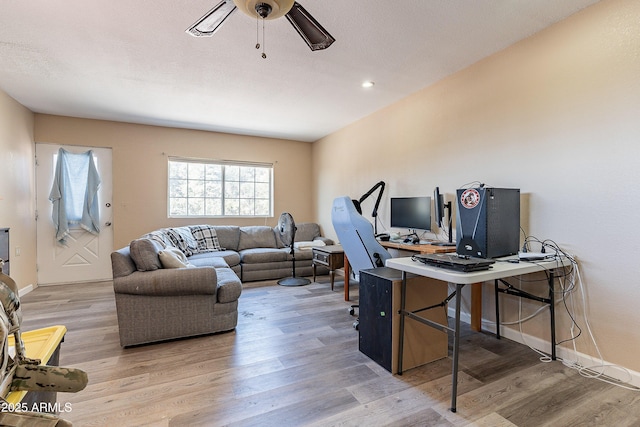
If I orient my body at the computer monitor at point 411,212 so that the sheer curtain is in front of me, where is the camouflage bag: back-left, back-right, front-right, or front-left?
front-left

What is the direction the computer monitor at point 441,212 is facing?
to the viewer's left

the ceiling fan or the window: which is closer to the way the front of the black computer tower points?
the ceiling fan

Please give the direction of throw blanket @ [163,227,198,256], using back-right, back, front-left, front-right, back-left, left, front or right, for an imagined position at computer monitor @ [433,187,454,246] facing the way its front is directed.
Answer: front

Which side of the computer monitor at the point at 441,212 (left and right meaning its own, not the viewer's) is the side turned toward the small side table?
front

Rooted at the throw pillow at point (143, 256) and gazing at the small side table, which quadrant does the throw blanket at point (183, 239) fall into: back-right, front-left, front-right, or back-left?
front-left

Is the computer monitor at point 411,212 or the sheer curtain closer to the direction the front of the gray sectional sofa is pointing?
the computer monitor

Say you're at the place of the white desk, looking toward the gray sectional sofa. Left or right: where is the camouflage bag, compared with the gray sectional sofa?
left

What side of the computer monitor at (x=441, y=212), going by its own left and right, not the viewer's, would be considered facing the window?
front

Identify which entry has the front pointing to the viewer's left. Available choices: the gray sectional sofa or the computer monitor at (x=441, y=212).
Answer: the computer monitor

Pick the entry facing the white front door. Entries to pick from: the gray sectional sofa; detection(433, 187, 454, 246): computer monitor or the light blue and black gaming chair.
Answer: the computer monitor

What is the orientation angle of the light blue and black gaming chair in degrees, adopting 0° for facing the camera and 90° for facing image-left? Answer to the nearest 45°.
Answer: approximately 225°

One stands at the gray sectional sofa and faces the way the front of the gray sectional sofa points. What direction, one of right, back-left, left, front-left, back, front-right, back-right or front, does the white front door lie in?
back

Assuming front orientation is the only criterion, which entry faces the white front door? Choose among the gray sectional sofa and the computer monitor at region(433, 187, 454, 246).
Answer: the computer monitor

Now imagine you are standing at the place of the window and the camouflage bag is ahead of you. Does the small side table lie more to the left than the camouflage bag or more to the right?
left

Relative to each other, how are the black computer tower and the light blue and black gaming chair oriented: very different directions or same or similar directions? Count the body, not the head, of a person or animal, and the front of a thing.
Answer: very different directions

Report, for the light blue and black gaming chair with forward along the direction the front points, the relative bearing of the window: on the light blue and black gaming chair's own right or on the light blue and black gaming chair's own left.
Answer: on the light blue and black gaming chair's own left

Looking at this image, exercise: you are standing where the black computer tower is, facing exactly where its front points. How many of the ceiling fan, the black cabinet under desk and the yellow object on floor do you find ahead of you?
3
